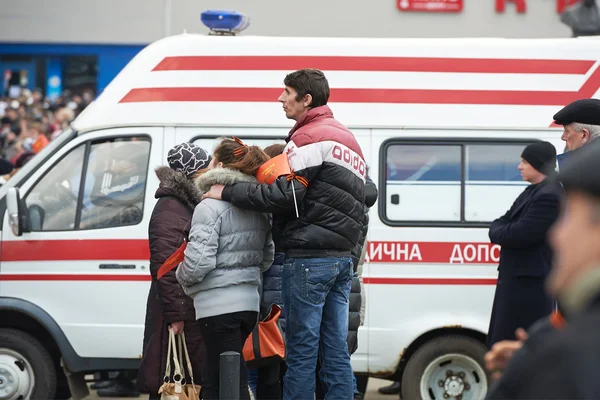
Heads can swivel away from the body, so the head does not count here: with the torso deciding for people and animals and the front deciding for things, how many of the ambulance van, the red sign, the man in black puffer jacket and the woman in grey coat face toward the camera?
1

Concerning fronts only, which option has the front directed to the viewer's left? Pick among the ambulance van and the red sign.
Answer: the ambulance van

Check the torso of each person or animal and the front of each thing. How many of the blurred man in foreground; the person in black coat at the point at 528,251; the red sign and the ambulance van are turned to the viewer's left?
3

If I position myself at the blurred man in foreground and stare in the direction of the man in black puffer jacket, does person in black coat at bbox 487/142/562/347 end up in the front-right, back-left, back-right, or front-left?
front-right

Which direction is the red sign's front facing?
toward the camera

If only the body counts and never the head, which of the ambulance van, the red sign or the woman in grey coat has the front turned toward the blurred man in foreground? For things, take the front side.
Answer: the red sign

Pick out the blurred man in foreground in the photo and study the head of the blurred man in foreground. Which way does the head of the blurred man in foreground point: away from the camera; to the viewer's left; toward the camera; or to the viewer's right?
to the viewer's left

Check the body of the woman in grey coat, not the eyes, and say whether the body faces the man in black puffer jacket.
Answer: no

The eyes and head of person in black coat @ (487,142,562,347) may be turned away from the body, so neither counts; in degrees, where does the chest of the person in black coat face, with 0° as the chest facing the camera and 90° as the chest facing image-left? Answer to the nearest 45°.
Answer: approximately 90°

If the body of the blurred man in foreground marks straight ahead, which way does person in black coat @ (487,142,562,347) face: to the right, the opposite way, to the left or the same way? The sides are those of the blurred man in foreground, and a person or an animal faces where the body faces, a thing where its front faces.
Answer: the same way

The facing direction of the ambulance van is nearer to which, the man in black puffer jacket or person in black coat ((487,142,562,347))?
the man in black puffer jacket

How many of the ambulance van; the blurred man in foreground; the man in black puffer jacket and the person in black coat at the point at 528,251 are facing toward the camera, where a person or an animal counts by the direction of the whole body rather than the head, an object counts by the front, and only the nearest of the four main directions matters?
0

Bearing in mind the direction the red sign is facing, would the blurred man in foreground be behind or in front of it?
in front

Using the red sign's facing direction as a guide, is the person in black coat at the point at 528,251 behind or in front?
in front

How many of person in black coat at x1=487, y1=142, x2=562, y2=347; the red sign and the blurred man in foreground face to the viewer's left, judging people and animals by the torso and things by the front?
2

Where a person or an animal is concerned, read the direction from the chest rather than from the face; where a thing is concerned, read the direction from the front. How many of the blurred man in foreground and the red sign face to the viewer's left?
1

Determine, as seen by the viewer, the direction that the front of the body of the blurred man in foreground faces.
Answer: to the viewer's left

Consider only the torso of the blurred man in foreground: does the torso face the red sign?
no
